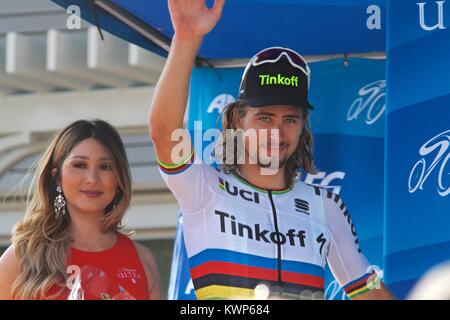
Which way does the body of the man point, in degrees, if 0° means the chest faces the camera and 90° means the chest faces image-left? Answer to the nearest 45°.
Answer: approximately 0°
